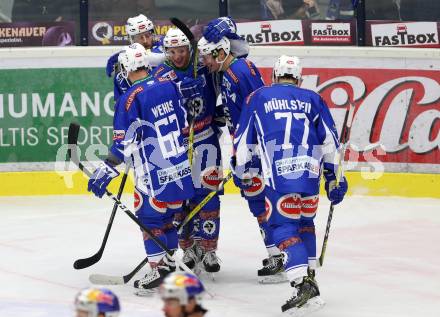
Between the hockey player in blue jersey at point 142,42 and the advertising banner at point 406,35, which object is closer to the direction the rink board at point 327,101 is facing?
the hockey player in blue jersey

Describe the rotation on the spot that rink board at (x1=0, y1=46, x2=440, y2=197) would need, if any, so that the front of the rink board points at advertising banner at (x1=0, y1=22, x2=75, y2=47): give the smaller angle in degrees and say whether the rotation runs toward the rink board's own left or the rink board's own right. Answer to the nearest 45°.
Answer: approximately 90° to the rink board's own right

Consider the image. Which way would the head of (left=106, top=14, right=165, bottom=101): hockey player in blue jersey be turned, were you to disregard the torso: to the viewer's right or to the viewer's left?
to the viewer's right

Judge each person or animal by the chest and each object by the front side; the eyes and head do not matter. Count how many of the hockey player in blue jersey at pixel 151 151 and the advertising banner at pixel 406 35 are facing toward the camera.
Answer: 1

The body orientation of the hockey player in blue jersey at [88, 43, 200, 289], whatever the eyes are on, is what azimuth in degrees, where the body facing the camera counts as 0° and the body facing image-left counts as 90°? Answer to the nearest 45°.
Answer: approximately 135°

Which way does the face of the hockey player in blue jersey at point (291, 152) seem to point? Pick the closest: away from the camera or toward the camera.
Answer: away from the camera

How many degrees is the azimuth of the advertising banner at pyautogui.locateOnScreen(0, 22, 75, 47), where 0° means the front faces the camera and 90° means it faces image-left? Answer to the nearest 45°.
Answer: approximately 0°
